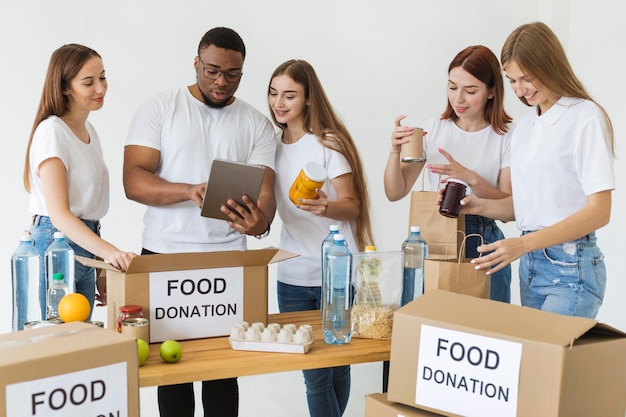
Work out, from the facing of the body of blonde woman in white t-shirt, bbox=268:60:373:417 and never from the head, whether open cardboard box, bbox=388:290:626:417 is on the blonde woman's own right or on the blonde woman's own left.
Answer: on the blonde woman's own left

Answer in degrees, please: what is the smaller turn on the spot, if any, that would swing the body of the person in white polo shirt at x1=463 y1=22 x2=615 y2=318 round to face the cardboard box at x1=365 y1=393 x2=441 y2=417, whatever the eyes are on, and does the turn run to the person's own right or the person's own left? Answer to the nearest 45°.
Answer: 0° — they already face it

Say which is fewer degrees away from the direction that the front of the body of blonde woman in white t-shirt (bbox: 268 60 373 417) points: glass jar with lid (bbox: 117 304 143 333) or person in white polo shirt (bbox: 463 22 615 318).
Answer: the glass jar with lid

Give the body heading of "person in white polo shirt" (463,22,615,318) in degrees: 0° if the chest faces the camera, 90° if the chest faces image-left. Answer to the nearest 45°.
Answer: approximately 45°

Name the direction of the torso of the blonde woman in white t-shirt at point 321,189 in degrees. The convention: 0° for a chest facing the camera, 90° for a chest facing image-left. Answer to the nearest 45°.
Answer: approximately 45°

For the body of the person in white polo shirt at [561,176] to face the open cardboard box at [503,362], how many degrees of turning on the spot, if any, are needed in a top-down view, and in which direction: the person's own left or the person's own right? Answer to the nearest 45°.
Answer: approximately 45° to the person's own left

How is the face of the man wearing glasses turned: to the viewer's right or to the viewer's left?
to the viewer's right

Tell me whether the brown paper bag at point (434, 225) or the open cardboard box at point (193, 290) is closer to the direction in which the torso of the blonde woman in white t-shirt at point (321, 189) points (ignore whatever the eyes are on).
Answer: the open cardboard box
